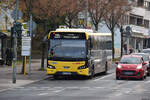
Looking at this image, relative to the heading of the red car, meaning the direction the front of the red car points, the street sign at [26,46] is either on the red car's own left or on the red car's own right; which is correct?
on the red car's own right

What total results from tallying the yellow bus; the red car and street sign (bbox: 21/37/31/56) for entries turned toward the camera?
3

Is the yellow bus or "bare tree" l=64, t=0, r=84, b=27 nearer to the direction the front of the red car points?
the yellow bus

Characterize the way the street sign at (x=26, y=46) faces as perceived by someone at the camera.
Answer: facing the viewer

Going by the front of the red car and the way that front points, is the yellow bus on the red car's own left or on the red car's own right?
on the red car's own right

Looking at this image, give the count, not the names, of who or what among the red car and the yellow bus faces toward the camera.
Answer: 2

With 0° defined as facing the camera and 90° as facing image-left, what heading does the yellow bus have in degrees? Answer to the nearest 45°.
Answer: approximately 0°

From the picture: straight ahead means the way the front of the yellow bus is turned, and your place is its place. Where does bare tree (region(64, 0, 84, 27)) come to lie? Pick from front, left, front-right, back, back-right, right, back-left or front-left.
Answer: back

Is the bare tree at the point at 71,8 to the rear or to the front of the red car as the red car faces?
to the rear

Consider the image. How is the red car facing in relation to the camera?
toward the camera

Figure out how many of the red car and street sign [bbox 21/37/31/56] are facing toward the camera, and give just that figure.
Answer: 2
